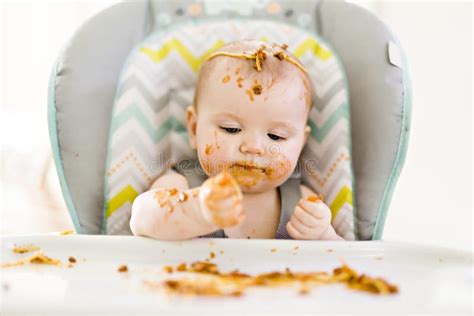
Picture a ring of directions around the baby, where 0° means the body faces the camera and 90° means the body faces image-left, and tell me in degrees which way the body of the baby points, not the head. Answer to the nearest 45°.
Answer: approximately 0°
